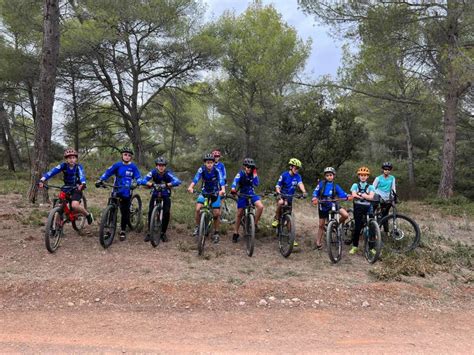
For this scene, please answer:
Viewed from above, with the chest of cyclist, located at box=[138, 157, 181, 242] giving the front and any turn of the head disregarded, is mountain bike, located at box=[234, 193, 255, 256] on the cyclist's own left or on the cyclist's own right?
on the cyclist's own left

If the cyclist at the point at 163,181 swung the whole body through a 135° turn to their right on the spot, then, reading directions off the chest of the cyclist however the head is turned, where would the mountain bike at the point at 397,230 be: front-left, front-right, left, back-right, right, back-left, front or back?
back-right

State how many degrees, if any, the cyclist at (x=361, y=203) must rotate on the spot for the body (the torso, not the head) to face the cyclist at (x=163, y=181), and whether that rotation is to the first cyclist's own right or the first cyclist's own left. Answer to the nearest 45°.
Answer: approximately 90° to the first cyclist's own right

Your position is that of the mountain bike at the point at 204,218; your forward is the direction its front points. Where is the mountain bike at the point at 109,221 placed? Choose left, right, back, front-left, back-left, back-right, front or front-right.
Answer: right

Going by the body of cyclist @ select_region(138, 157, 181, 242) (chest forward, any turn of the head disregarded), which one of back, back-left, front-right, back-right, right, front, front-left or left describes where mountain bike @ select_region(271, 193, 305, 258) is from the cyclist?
left

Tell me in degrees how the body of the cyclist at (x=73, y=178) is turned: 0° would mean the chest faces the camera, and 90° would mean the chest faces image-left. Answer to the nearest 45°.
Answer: approximately 45°

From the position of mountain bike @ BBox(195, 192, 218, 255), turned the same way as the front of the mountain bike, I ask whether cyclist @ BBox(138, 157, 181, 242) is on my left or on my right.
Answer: on my right

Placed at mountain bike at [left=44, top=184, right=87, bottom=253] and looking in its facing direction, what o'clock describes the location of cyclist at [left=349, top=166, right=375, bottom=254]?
The cyclist is roughly at 8 o'clock from the mountain bike.

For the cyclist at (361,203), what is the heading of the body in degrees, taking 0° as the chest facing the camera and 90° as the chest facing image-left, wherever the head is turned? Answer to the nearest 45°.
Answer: approximately 0°

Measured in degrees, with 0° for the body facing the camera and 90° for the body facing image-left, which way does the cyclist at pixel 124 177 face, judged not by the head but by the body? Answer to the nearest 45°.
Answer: approximately 0°

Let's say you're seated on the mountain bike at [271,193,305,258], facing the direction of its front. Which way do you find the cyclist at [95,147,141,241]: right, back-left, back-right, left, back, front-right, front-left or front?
right
